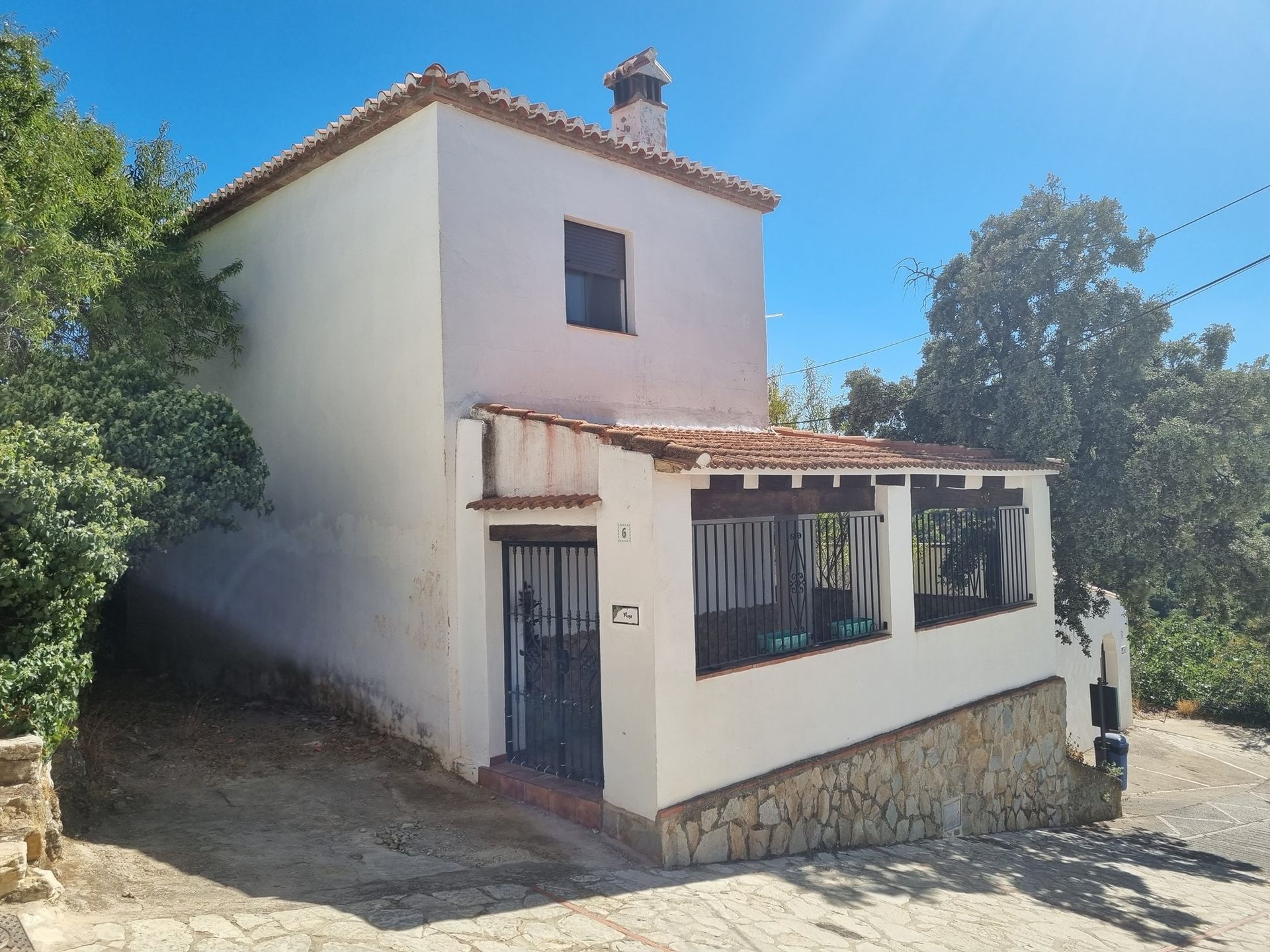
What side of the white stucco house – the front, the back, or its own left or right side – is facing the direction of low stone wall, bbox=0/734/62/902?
right

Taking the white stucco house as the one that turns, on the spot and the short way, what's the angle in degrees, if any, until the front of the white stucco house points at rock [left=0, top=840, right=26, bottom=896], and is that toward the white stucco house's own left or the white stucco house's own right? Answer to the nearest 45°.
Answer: approximately 90° to the white stucco house's own right

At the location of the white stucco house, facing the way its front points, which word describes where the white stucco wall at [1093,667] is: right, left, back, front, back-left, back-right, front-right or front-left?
left

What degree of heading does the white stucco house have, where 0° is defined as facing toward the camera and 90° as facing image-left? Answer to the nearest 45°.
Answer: approximately 315°

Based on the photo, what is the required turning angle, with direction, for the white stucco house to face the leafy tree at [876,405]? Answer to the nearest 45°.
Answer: approximately 90° to its left

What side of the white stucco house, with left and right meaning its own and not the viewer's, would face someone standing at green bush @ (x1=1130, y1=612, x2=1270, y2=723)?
left

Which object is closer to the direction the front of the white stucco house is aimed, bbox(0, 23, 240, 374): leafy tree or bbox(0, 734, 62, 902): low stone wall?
the low stone wall

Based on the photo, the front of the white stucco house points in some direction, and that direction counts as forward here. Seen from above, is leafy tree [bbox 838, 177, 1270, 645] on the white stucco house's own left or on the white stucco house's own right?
on the white stucco house's own left

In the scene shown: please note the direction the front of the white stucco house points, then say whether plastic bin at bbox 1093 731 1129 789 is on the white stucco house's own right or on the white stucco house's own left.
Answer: on the white stucco house's own left

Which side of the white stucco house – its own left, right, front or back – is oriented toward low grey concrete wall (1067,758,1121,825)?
left
